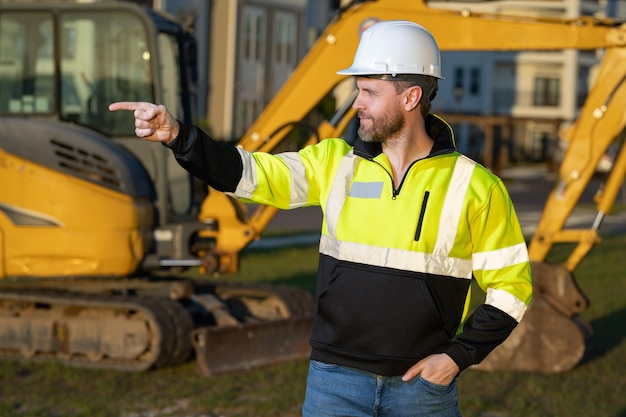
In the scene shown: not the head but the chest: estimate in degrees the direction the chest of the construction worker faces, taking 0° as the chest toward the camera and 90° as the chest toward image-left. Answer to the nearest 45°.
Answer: approximately 45°

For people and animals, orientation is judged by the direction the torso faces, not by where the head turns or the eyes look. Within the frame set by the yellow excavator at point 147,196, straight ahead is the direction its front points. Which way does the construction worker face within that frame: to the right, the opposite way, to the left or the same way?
to the right

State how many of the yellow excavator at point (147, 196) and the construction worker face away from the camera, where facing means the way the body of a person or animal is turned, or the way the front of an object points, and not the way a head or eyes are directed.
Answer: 0

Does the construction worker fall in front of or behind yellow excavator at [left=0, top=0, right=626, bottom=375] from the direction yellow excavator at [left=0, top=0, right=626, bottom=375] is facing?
in front

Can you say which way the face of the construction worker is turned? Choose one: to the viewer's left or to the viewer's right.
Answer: to the viewer's left

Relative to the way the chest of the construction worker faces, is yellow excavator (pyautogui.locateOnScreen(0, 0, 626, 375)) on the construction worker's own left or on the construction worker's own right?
on the construction worker's own right

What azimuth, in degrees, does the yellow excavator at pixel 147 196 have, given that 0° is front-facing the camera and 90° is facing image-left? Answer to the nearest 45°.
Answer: approximately 315°
